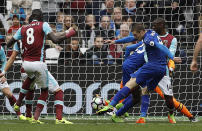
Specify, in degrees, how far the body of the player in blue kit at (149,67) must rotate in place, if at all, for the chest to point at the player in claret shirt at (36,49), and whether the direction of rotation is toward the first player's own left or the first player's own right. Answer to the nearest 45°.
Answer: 0° — they already face them

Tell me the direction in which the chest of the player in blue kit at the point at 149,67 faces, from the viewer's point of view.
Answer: to the viewer's left
